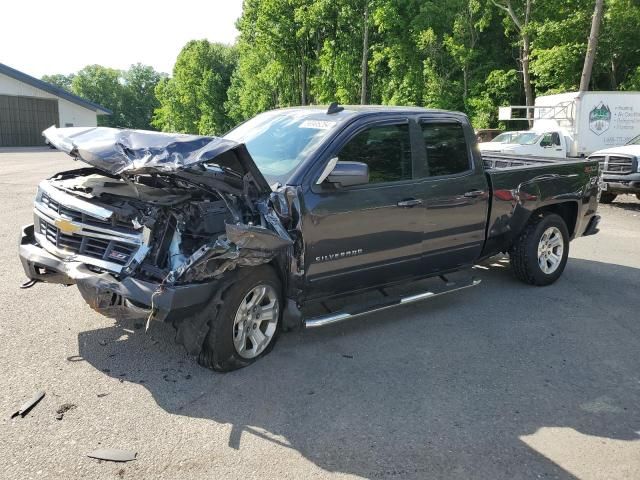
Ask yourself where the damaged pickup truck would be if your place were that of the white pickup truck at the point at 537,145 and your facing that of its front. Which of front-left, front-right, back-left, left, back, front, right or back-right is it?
front-left

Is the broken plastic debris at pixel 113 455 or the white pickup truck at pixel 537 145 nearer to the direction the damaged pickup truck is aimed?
the broken plastic debris

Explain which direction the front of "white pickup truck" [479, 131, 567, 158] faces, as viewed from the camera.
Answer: facing the viewer and to the left of the viewer

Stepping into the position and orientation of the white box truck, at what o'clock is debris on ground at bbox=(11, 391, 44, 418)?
The debris on ground is roughly at 11 o'clock from the white box truck.

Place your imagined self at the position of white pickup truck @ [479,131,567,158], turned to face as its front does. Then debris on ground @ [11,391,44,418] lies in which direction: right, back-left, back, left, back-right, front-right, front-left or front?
front-left

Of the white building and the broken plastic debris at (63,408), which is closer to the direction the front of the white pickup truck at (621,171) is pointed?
the broken plastic debris

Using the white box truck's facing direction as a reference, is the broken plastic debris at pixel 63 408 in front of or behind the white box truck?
in front

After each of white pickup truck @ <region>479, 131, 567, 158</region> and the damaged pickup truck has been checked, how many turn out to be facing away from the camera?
0

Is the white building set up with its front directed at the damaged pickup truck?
yes

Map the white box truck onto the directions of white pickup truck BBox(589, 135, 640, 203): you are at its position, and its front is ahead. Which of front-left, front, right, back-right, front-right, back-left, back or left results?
back-right

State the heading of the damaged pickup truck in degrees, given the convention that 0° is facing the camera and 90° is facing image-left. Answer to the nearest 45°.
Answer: approximately 45°

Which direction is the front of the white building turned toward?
toward the camera

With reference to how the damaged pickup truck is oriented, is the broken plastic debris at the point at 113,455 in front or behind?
in front
